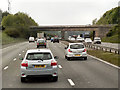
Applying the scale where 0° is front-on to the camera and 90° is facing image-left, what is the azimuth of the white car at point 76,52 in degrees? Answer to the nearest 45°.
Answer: approximately 180°

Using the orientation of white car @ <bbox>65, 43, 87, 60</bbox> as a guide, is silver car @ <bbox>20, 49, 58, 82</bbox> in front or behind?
behind

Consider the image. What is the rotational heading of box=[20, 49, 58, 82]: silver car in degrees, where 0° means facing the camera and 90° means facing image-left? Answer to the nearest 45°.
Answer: approximately 180°

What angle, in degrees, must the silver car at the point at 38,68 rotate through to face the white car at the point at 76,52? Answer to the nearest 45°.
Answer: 0° — it already faces it

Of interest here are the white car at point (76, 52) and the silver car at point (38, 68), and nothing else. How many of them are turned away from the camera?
2
